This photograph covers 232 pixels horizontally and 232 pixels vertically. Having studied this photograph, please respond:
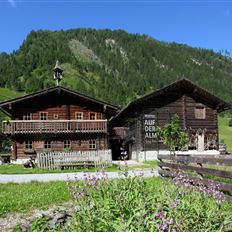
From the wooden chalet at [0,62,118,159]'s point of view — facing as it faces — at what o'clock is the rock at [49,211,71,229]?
The rock is roughly at 12 o'clock from the wooden chalet.

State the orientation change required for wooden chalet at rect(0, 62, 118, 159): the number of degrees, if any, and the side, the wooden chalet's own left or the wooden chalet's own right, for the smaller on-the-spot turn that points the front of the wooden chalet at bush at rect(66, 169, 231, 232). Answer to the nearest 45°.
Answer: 0° — it already faces it

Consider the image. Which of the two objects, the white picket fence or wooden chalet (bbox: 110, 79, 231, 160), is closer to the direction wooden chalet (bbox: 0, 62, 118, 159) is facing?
the white picket fence

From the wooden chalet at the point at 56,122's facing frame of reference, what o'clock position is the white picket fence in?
The white picket fence is roughly at 12 o'clock from the wooden chalet.

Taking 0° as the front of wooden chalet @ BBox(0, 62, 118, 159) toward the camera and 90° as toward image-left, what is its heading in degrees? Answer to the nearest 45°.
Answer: approximately 0°

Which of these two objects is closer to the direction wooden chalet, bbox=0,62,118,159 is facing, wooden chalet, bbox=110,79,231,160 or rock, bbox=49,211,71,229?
the rock

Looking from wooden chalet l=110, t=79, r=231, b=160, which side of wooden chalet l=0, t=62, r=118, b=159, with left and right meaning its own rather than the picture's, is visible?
left

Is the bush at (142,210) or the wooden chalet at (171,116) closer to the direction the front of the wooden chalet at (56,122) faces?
the bush
